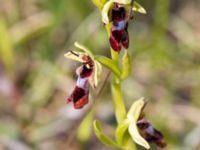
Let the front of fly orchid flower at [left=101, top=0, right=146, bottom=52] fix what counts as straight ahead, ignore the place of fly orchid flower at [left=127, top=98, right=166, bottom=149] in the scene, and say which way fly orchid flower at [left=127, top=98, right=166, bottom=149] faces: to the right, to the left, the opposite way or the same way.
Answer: to the left

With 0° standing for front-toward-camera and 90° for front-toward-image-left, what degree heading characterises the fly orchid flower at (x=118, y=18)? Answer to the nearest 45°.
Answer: approximately 0°

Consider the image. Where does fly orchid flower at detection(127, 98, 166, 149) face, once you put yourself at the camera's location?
facing to the right of the viewer

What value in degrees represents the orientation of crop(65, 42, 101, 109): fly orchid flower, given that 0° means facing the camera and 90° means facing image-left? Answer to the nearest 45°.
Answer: approximately 45°
